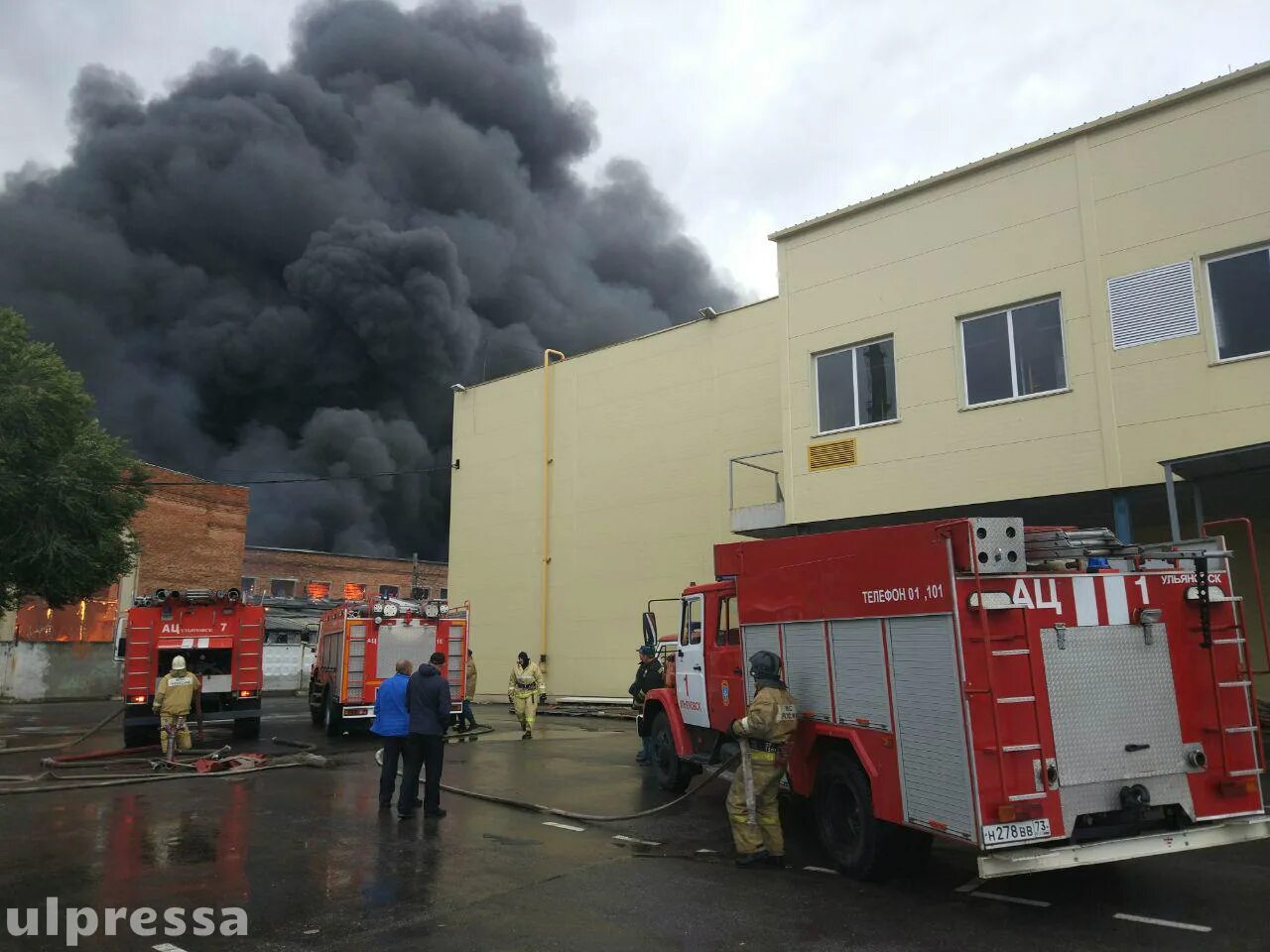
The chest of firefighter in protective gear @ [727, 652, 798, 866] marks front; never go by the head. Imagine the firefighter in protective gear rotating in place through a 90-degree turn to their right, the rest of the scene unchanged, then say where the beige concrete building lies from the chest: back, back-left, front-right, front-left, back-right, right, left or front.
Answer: front

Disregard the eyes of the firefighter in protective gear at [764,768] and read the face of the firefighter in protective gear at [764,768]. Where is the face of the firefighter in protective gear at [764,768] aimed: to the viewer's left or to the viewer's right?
to the viewer's left

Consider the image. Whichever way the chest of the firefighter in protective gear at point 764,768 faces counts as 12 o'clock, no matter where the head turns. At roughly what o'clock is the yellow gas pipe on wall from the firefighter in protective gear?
The yellow gas pipe on wall is roughly at 1 o'clock from the firefighter in protective gear.

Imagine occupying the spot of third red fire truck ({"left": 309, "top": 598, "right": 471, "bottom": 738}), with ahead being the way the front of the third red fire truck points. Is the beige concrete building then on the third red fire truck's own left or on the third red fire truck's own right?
on the third red fire truck's own right

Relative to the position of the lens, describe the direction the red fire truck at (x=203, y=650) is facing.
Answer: facing away from the viewer

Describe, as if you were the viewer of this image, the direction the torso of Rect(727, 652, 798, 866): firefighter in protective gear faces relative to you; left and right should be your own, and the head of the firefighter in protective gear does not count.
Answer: facing away from the viewer and to the left of the viewer

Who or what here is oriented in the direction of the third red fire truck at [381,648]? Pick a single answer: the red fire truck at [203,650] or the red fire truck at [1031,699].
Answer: the red fire truck at [1031,699]

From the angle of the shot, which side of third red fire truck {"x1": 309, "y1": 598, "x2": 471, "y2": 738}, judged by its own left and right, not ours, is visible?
back

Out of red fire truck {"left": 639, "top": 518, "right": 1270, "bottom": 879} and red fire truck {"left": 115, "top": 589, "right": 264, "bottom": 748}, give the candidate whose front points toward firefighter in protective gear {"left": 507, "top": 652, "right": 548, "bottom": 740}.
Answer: red fire truck {"left": 639, "top": 518, "right": 1270, "bottom": 879}

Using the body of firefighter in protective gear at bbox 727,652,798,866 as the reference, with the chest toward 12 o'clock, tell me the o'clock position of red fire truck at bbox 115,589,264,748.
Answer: The red fire truck is roughly at 12 o'clock from the firefighter in protective gear.

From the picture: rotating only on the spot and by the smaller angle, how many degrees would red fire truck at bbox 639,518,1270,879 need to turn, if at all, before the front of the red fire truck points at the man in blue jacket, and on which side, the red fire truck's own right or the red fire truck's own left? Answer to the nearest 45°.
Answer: approximately 45° to the red fire truck's own left

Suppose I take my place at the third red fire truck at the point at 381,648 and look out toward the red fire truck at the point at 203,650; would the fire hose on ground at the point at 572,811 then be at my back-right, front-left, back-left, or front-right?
back-left
